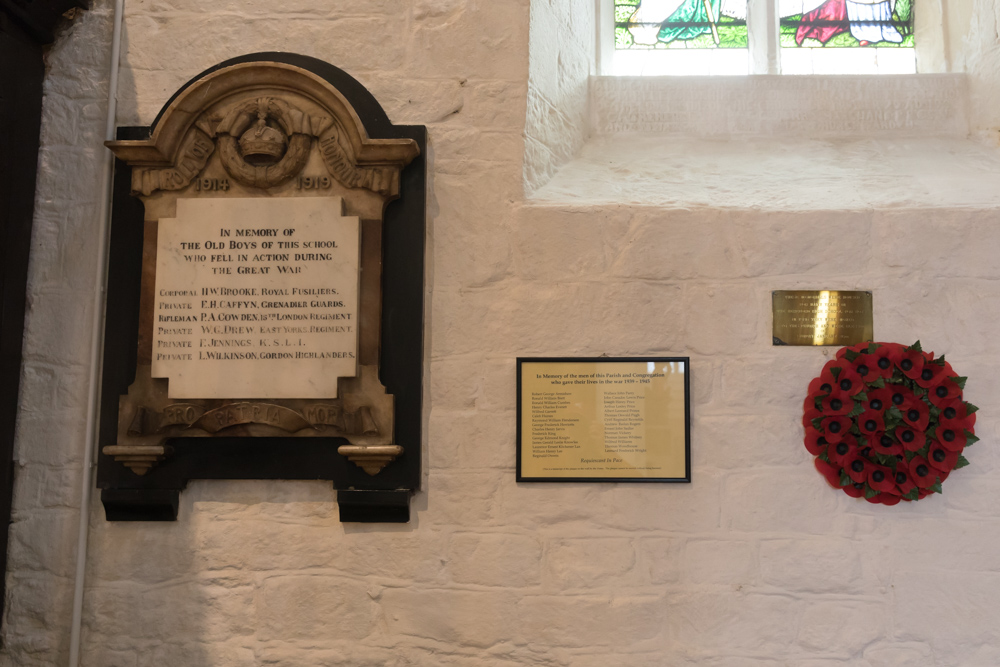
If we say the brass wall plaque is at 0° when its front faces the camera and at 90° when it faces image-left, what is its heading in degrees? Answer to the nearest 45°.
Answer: approximately 0°

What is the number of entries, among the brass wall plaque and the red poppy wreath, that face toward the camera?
2

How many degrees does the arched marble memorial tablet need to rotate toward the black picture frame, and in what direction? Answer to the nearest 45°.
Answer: approximately 90° to its left

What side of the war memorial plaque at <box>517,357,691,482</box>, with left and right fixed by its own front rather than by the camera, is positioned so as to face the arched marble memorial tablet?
right

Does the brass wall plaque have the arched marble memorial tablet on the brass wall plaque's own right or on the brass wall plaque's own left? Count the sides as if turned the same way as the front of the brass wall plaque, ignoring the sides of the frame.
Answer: on the brass wall plaque's own right
